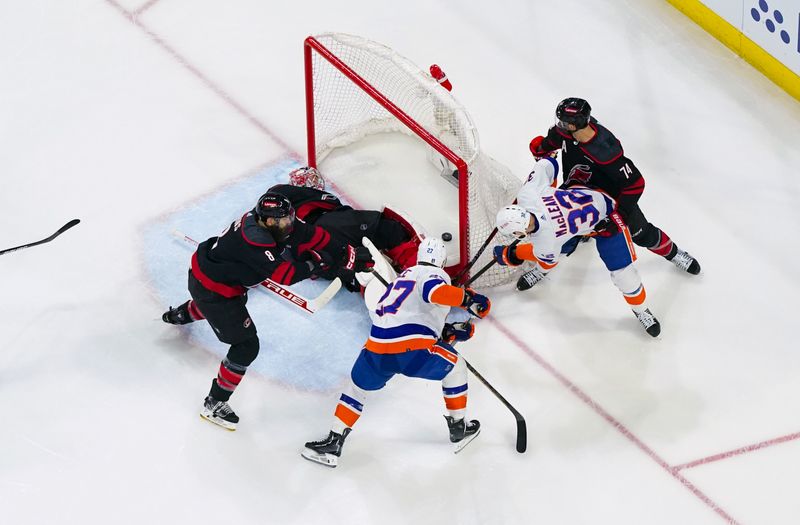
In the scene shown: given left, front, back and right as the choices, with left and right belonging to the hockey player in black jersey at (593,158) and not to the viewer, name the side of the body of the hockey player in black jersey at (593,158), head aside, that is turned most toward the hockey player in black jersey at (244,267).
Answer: front

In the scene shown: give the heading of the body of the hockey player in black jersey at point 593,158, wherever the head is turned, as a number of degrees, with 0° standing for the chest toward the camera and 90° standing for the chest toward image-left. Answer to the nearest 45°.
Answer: approximately 45°

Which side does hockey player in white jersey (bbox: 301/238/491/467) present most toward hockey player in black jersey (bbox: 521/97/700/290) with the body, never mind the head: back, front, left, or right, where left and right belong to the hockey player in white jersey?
front

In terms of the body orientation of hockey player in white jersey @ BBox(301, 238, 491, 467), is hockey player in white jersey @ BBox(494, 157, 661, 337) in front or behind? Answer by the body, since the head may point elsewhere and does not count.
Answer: in front

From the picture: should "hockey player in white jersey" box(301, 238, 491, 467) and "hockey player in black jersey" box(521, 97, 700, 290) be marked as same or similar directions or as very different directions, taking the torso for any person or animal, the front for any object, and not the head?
very different directions

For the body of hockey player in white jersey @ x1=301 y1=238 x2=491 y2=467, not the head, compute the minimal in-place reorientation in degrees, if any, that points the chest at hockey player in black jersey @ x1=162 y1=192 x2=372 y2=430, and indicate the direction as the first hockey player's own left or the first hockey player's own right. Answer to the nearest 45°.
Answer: approximately 135° to the first hockey player's own left

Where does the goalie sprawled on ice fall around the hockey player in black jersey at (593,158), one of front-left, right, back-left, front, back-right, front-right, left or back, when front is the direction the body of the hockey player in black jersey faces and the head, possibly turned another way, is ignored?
front-right

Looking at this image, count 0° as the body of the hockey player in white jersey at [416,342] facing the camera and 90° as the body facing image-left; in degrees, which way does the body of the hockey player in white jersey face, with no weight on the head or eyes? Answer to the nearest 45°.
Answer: approximately 225°
